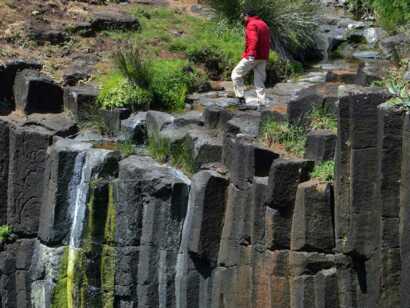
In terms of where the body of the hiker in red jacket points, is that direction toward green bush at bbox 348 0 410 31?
no

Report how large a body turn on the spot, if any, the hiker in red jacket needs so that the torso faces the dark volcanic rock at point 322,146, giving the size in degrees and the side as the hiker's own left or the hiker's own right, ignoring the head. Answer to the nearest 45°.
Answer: approximately 90° to the hiker's own left

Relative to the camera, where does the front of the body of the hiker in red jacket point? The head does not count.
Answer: to the viewer's left

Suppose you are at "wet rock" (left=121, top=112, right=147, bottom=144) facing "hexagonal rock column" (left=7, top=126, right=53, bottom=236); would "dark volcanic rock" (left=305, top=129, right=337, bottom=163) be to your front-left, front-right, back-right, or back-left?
back-left

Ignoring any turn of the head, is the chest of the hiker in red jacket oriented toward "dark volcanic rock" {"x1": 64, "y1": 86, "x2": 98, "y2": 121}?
yes

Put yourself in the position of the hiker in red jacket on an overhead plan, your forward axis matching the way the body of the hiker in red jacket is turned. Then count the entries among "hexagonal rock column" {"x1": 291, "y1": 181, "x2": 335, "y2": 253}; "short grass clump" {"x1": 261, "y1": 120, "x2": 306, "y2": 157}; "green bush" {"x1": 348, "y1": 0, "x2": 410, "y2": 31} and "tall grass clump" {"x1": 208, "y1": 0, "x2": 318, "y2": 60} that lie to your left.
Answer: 2

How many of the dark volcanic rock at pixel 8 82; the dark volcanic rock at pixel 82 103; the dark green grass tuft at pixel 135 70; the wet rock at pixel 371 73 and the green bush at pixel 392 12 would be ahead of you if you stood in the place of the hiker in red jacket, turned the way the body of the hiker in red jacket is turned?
3

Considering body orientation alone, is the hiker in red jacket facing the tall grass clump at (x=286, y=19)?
no
